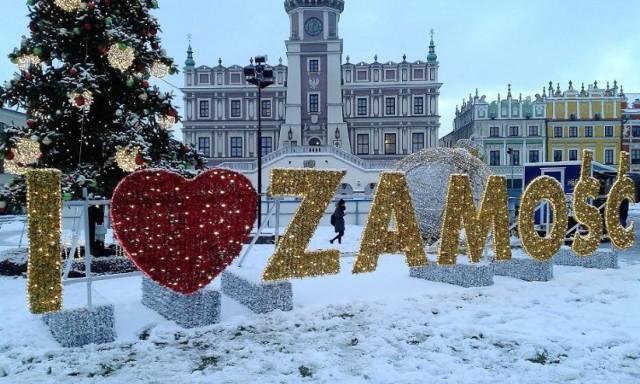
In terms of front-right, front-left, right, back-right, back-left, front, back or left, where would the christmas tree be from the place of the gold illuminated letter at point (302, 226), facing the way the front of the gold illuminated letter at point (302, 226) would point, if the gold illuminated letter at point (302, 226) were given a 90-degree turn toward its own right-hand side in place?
front-right

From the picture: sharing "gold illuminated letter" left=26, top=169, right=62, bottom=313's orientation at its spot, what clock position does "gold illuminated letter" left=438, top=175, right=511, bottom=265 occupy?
"gold illuminated letter" left=438, top=175, right=511, bottom=265 is roughly at 9 o'clock from "gold illuminated letter" left=26, top=169, right=62, bottom=313.

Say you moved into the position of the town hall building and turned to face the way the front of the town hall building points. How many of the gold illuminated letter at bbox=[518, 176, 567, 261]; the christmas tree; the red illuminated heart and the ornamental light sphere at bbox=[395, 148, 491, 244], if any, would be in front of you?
4

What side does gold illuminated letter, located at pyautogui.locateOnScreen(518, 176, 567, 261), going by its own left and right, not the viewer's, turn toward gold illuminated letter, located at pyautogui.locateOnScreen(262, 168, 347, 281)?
right

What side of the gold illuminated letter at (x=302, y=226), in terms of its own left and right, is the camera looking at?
front

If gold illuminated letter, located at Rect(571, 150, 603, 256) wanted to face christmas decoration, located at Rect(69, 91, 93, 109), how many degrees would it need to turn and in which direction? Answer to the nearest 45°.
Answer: approximately 90° to its right

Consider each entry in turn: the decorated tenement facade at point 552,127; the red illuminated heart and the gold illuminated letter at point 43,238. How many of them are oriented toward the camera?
3

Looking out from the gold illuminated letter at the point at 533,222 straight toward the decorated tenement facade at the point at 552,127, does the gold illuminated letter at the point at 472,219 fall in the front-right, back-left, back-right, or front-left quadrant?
back-left

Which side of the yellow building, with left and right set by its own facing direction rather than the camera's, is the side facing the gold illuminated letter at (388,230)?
front

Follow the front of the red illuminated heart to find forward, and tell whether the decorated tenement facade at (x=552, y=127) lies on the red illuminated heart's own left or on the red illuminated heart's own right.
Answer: on the red illuminated heart's own left

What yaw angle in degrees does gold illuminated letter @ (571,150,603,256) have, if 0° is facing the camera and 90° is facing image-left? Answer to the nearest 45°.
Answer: approximately 315°

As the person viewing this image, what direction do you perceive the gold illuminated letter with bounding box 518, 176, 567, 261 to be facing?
facing the viewer and to the right of the viewer

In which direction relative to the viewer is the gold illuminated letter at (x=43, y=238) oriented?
toward the camera

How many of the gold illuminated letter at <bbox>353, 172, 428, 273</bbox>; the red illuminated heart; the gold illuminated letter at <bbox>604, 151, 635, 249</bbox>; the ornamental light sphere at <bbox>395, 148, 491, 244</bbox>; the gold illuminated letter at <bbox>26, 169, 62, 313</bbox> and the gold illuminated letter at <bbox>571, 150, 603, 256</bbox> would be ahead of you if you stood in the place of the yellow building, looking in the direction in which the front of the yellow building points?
6

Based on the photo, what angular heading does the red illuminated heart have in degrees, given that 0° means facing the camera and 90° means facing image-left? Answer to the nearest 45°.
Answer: approximately 0°

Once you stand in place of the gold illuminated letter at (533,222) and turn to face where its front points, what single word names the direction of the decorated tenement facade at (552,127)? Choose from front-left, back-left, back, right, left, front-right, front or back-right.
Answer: back-left

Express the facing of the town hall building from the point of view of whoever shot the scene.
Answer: facing the viewer
